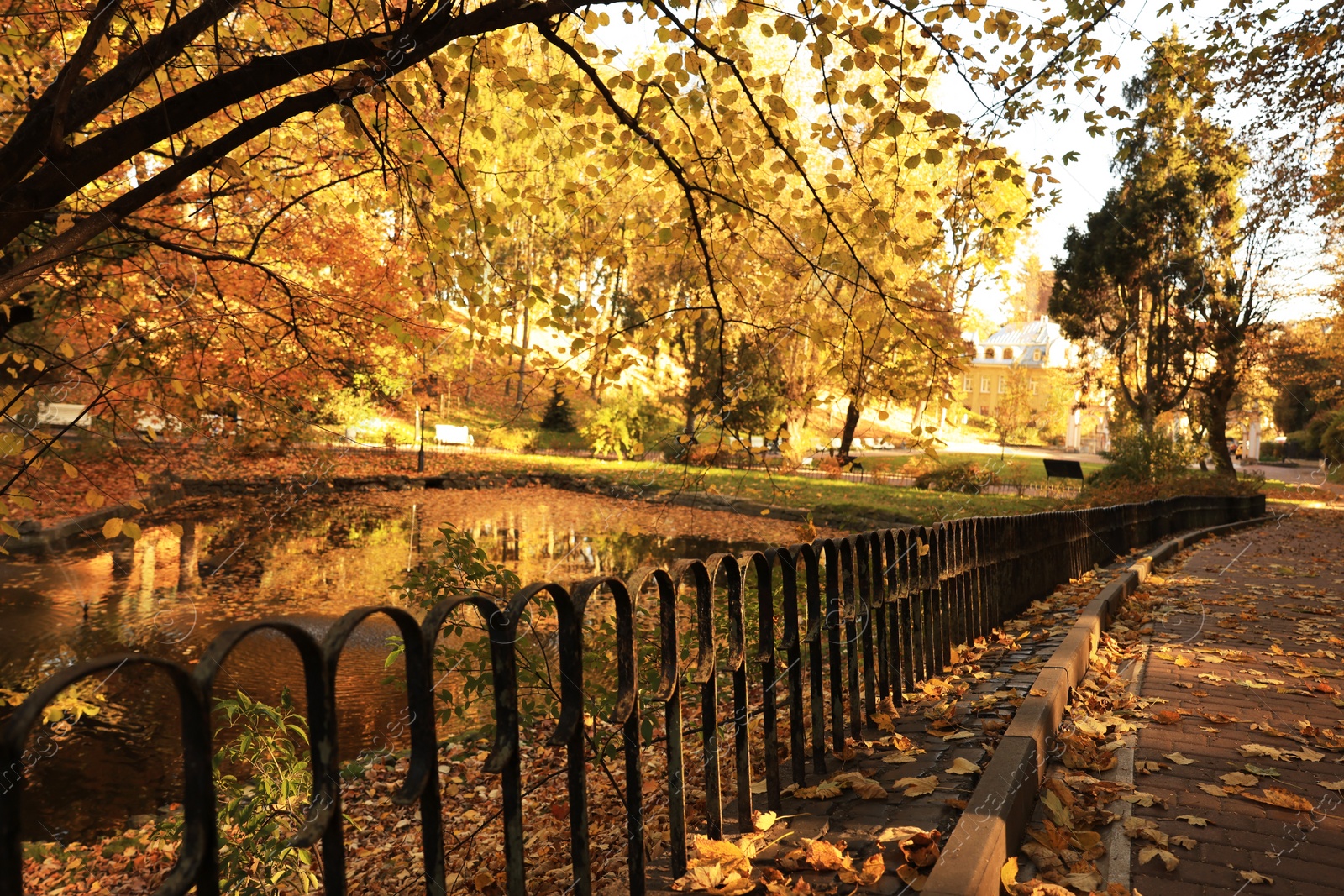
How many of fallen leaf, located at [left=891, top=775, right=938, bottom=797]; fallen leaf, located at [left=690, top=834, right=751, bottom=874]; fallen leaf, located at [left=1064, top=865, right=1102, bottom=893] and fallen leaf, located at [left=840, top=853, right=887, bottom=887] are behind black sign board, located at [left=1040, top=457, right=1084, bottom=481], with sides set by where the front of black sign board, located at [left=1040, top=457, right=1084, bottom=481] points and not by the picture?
4

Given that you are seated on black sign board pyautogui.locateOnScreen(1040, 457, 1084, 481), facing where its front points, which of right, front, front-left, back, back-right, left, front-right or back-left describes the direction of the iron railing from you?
back

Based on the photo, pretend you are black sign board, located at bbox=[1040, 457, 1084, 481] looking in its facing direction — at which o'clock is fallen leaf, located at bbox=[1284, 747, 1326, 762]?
The fallen leaf is roughly at 6 o'clock from the black sign board.

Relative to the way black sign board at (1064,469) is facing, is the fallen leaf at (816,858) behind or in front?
behind

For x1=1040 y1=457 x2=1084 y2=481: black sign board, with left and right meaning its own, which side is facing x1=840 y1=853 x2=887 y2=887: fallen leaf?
back

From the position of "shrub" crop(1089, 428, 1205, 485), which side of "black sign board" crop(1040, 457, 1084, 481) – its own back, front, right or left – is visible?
right

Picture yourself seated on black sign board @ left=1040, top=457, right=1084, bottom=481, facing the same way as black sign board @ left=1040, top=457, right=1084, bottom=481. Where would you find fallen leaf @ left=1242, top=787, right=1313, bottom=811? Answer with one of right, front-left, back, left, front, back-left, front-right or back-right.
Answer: back

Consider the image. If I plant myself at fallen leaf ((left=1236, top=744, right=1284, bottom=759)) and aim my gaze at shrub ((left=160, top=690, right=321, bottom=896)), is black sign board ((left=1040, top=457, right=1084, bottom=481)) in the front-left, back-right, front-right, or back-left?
back-right

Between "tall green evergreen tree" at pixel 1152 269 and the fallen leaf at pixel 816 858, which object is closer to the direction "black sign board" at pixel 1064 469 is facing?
the tall green evergreen tree

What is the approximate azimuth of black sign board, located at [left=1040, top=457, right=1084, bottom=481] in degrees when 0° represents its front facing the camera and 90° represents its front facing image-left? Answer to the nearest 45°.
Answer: approximately 180°

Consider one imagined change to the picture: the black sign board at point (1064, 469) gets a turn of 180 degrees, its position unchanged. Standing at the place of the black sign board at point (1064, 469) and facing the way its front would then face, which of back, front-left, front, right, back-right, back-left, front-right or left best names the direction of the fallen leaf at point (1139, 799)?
front
